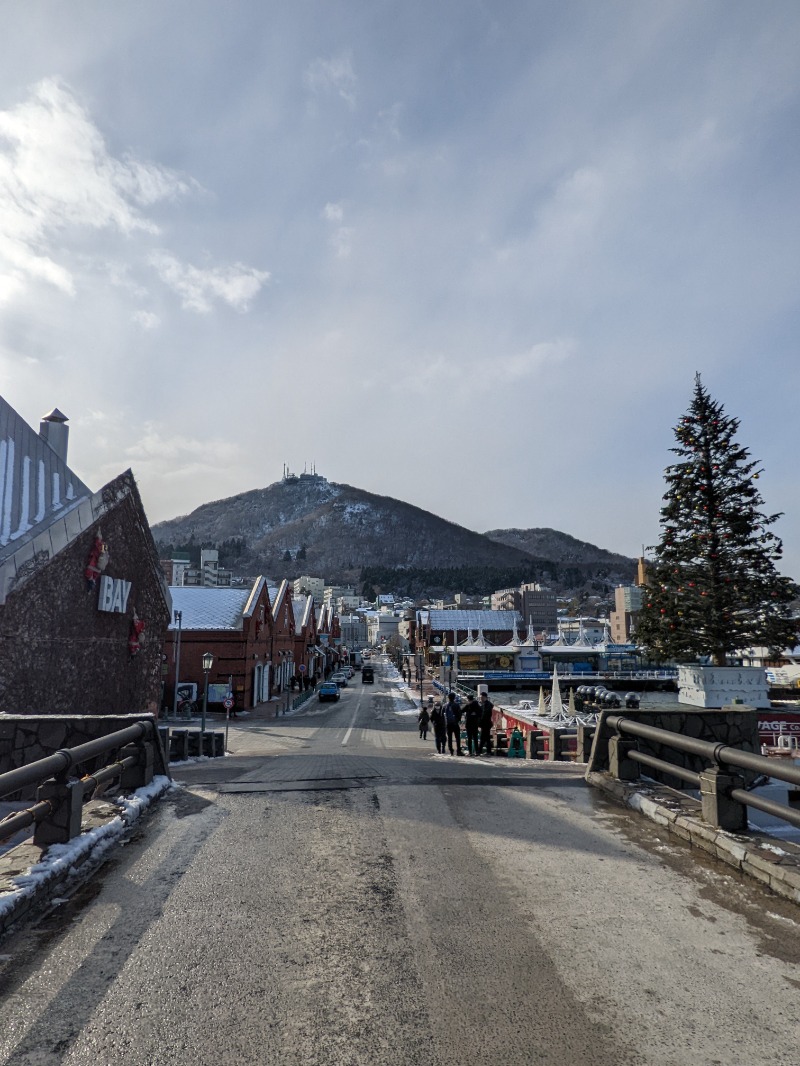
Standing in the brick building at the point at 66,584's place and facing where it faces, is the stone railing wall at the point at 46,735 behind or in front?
in front

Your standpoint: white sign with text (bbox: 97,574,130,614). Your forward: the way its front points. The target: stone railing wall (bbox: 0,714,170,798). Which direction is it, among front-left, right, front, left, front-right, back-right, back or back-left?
front-right

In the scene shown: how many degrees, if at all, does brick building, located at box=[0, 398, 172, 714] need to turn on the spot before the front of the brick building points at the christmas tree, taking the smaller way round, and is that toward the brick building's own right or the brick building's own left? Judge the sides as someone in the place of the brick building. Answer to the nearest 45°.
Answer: approximately 45° to the brick building's own left

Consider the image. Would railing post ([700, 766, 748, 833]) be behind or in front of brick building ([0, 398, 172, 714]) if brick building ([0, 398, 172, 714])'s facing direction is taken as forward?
in front

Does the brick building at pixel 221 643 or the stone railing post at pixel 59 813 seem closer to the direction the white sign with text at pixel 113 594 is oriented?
the stone railing post

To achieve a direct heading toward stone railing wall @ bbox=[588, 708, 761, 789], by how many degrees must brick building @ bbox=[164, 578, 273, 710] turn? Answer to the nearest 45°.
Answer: approximately 90° to its right

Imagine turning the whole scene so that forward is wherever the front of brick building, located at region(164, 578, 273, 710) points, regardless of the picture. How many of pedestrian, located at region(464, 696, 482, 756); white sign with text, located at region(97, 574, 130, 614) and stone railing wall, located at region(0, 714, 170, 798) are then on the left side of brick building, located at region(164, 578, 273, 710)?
0

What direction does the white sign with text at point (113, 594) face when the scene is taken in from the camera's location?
facing the viewer and to the right of the viewer

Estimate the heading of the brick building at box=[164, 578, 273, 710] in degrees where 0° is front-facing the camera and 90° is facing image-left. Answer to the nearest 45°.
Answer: approximately 270°

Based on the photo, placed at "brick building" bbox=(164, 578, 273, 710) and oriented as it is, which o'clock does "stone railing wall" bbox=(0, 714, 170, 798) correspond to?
The stone railing wall is roughly at 3 o'clock from the brick building.

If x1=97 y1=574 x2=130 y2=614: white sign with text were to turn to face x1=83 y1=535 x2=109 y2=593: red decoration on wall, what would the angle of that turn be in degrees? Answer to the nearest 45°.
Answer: approximately 45° to its right

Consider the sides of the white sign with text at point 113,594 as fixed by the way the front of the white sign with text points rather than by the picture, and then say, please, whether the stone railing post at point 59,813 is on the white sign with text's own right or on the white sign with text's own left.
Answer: on the white sign with text's own right

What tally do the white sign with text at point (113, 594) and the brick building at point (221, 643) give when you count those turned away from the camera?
0
